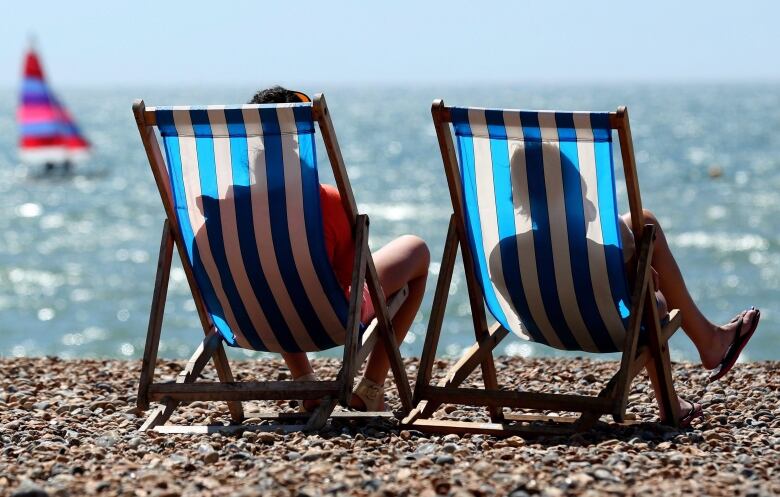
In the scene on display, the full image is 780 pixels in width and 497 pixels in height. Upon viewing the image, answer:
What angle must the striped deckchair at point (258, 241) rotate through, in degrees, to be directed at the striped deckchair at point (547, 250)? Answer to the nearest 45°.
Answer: approximately 45° to its right

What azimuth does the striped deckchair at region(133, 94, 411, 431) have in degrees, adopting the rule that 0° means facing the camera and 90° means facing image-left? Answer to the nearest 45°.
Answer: approximately 225°

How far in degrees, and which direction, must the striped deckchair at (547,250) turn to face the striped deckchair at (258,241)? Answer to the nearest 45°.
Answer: approximately 135° to its left

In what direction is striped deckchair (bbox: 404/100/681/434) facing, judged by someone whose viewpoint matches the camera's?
facing away from the viewer and to the right of the viewer
